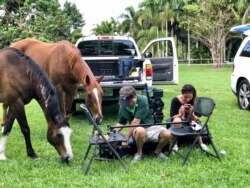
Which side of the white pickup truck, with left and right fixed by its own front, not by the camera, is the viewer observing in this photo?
back

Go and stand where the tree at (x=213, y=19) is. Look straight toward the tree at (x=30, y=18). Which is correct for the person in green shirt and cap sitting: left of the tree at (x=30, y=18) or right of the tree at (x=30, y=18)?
left

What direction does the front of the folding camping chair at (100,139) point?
to the viewer's right

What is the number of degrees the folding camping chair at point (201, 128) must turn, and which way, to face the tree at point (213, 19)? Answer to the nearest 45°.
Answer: approximately 135° to its right

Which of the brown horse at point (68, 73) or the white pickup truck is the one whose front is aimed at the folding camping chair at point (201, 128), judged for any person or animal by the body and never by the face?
the brown horse

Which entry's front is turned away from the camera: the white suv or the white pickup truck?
the white pickup truck

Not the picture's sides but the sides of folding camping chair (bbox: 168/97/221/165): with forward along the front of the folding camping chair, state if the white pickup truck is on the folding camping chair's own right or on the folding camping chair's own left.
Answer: on the folding camping chair's own right

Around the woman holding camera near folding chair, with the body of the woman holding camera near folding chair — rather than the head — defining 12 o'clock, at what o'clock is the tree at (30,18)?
The tree is roughly at 5 o'clock from the woman holding camera near folding chair.

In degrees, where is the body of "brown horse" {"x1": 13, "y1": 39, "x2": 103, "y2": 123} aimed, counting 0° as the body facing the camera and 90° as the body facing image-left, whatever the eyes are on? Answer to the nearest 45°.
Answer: approximately 315°

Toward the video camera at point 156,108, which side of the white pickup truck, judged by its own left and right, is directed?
back
